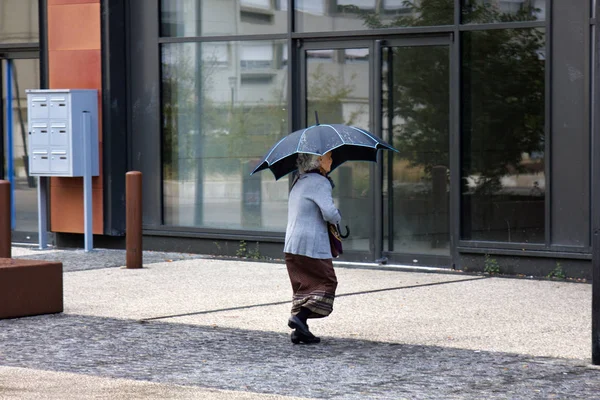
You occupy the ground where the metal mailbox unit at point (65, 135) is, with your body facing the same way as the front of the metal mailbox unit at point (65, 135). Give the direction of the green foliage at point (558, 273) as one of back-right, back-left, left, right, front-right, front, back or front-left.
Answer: left

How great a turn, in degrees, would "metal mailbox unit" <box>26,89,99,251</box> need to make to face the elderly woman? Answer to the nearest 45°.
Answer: approximately 45° to its left

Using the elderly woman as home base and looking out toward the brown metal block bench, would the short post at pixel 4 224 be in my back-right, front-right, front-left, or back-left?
front-right

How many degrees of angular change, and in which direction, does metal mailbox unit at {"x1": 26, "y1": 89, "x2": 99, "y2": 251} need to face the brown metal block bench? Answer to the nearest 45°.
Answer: approximately 45° to its left

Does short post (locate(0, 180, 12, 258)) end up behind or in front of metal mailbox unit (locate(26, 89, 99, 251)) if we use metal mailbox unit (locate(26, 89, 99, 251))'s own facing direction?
in front

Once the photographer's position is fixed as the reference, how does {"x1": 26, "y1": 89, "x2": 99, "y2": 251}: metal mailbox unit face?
facing the viewer and to the left of the viewer

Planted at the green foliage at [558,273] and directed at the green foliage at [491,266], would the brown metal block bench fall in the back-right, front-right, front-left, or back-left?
front-left

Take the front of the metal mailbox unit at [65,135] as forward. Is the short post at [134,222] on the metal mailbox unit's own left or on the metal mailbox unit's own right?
on the metal mailbox unit's own left

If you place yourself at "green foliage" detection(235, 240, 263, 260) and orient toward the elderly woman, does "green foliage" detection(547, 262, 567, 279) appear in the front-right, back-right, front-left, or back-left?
front-left

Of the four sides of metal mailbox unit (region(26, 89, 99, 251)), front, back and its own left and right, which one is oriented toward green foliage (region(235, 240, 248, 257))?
left

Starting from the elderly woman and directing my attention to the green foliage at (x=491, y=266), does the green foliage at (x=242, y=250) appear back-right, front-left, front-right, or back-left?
front-left

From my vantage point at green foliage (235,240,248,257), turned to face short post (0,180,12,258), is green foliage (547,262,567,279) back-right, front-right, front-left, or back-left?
back-left

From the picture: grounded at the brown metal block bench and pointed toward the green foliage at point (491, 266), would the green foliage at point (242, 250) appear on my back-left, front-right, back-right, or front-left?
front-left

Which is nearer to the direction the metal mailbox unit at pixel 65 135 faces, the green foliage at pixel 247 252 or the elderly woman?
the elderly woman

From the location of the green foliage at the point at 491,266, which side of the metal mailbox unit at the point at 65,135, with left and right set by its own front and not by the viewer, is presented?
left

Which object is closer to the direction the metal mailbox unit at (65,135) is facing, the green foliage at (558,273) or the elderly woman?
the elderly woman
